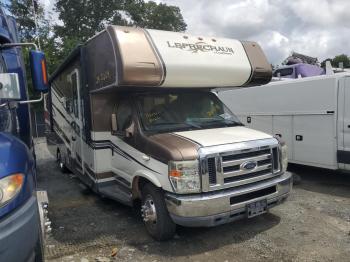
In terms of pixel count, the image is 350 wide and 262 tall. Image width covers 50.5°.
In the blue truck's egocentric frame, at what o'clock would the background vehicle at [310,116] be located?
The background vehicle is roughly at 8 o'clock from the blue truck.

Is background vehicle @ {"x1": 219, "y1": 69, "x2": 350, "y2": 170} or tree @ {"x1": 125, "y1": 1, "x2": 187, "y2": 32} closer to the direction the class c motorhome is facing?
the background vehicle

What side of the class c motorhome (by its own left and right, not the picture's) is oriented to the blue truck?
right

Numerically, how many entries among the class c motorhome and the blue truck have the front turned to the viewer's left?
0

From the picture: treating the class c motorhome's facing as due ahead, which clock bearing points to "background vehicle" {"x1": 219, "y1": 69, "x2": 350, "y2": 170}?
The background vehicle is roughly at 9 o'clock from the class c motorhome.

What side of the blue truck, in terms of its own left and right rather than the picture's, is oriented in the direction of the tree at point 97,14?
back

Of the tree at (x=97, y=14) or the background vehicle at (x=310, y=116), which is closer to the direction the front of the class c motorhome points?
the background vehicle

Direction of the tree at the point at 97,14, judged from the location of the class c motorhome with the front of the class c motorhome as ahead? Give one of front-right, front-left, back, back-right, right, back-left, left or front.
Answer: back-left

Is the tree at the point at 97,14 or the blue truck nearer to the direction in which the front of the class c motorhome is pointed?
the blue truck

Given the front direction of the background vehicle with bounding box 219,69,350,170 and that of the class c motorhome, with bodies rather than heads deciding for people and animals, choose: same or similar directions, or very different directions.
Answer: same or similar directions

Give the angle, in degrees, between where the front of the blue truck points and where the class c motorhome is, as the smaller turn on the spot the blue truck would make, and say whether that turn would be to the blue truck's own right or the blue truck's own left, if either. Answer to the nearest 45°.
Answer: approximately 135° to the blue truck's own left

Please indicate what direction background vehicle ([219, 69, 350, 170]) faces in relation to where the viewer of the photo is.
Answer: facing the viewer and to the right of the viewer

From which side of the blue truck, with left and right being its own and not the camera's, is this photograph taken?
front
